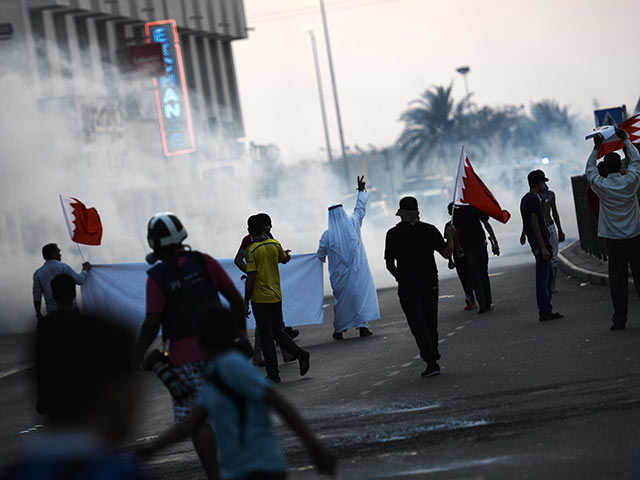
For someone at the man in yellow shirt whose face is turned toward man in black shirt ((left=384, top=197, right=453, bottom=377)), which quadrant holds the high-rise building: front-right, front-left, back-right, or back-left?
back-left

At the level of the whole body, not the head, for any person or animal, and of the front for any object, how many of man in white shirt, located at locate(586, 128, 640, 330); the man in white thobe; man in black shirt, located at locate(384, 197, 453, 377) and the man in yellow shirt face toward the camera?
1

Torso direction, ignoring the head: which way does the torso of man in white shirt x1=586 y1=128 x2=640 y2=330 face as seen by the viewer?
away from the camera

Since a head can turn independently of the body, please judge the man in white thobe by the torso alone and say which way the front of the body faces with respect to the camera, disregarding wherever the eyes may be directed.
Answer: away from the camera
